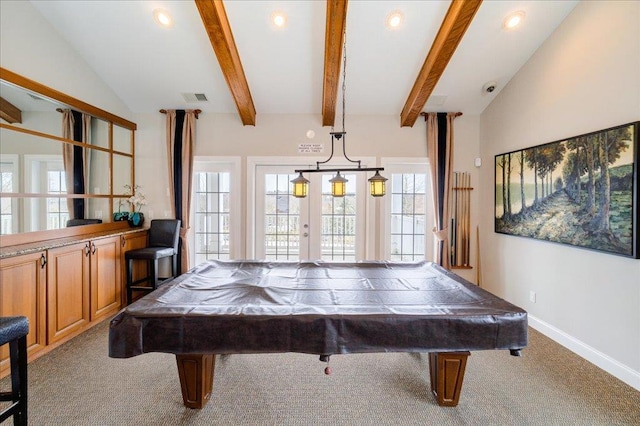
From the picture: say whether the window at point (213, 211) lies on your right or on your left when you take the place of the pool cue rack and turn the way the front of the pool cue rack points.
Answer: on your right

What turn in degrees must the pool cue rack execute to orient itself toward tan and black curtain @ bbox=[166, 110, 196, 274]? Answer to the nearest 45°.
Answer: approximately 45° to its right

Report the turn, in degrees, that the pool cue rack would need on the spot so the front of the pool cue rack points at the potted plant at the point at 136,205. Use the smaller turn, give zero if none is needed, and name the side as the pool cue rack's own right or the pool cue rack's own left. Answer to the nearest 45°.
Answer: approximately 45° to the pool cue rack's own right

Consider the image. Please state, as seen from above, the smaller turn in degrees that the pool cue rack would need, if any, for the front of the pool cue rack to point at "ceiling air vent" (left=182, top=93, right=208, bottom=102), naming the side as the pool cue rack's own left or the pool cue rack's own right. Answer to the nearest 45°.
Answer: approximately 45° to the pool cue rack's own right

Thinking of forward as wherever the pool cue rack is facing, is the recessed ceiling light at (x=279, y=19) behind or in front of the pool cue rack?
in front

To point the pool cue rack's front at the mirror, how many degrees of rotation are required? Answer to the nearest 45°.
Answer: approximately 45° to its right
